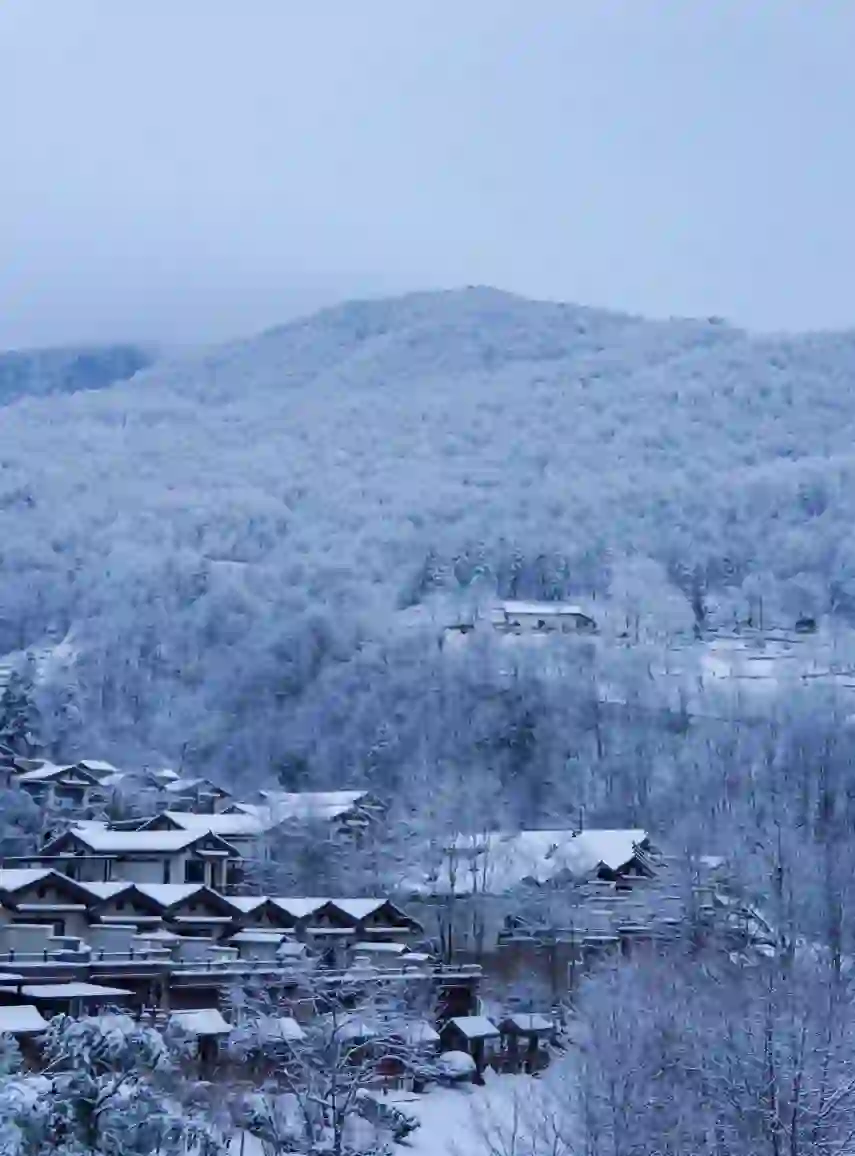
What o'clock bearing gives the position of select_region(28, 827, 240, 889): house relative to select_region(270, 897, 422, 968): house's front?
select_region(28, 827, 240, 889): house is roughly at 4 o'clock from select_region(270, 897, 422, 968): house.

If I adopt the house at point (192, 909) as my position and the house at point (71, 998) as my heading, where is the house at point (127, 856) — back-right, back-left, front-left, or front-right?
back-right

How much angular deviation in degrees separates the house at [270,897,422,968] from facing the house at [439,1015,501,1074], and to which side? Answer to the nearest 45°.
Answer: approximately 45° to its left

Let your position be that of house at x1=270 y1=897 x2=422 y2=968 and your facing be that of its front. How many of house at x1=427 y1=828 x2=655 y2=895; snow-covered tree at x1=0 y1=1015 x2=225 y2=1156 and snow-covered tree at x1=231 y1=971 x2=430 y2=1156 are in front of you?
2

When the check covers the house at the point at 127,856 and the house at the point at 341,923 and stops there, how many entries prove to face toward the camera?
2

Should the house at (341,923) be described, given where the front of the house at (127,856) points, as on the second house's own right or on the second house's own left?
on the second house's own left

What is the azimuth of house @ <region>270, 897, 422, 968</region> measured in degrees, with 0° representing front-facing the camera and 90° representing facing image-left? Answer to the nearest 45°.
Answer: approximately 0°

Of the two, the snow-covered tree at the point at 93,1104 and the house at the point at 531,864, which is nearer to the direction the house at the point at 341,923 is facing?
the snow-covered tree
